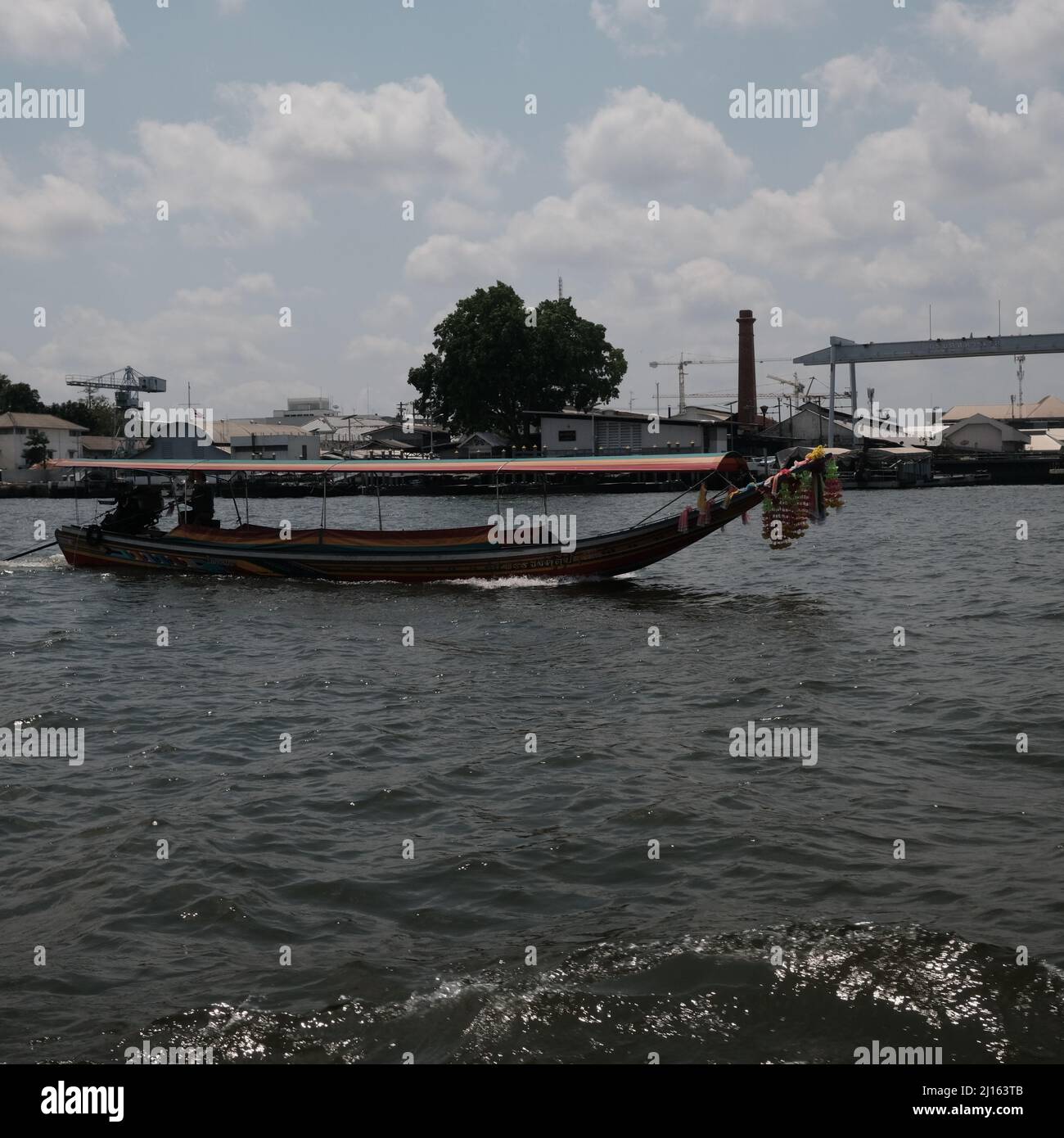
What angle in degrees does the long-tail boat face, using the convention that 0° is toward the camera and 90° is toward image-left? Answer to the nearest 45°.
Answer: approximately 270°
